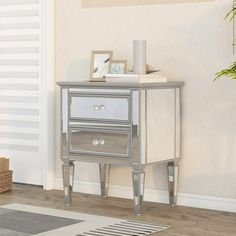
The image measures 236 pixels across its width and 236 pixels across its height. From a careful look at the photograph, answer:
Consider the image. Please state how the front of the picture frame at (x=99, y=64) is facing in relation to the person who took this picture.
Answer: facing the viewer

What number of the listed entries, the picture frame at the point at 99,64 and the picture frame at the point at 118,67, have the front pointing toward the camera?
2
